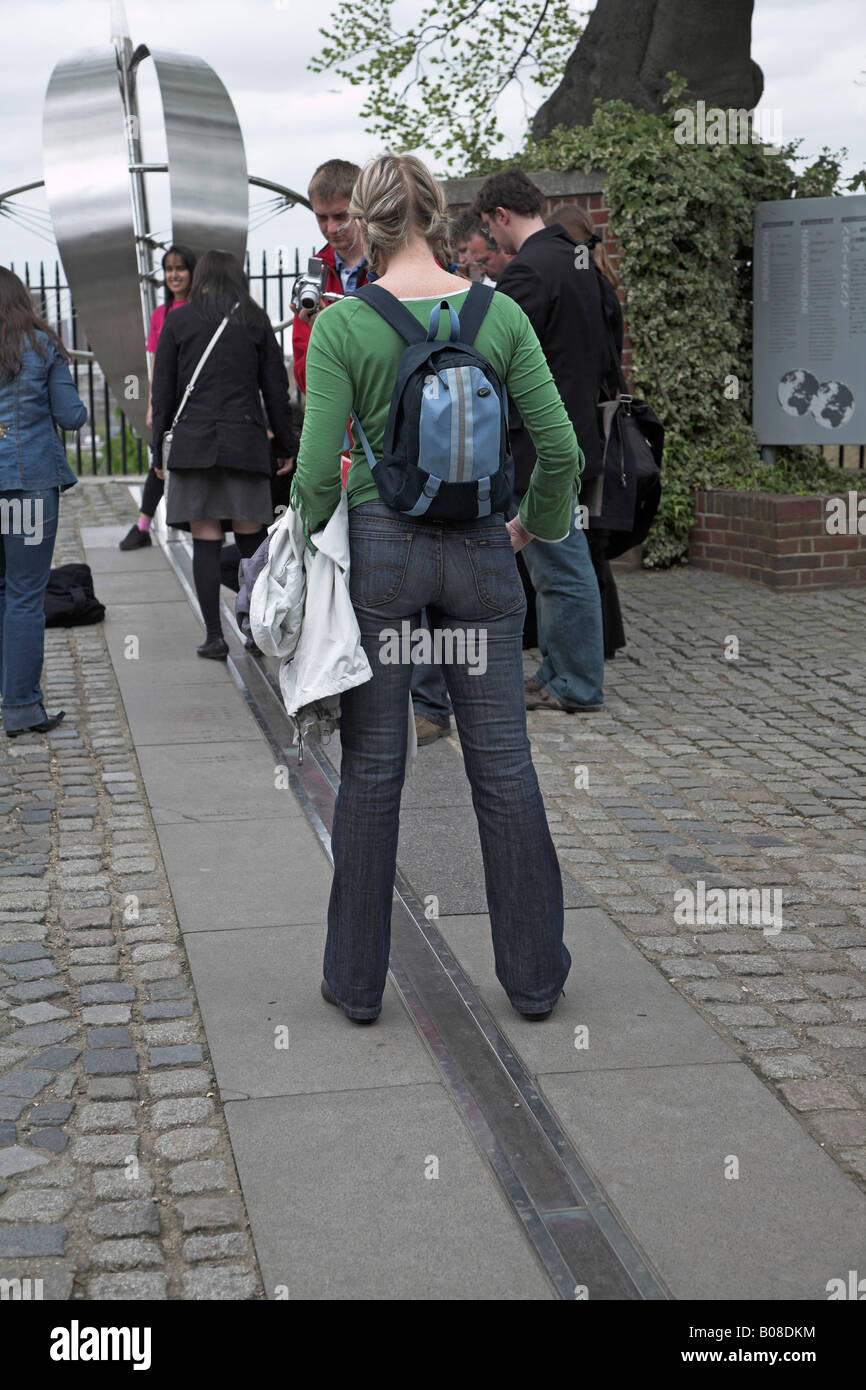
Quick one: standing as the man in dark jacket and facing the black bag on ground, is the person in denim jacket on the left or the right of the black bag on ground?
left

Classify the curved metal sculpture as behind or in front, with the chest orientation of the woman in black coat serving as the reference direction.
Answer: in front

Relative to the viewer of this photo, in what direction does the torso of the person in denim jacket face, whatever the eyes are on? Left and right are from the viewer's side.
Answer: facing away from the viewer and to the right of the viewer

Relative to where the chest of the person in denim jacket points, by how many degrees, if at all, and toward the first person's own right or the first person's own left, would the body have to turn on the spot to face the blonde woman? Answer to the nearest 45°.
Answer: approximately 135° to the first person's own right

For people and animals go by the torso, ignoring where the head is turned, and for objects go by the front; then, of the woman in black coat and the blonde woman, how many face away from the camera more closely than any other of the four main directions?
2

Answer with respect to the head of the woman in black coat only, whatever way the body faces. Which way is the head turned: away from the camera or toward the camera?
away from the camera

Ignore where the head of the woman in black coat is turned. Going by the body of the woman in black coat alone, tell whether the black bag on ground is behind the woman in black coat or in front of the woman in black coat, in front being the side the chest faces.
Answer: in front

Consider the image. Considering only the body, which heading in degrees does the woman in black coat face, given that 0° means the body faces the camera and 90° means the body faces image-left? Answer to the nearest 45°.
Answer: approximately 180°

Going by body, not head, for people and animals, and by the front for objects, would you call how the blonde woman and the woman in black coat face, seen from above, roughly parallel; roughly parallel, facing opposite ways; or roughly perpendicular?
roughly parallel

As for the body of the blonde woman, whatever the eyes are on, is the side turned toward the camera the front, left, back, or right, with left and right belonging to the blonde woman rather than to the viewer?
back

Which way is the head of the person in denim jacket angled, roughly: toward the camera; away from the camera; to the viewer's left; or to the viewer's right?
away from the camera

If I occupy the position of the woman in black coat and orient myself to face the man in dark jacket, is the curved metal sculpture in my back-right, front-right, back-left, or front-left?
back-left

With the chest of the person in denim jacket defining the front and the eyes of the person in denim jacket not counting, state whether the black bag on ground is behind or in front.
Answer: in front

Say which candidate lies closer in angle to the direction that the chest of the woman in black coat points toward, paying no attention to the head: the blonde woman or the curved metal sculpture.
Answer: the curved metal sculpture

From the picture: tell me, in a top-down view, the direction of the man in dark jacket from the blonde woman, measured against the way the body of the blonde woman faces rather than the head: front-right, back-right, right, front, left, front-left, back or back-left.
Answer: front

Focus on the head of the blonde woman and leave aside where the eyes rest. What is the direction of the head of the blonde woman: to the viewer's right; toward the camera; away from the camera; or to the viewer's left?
away from the camera

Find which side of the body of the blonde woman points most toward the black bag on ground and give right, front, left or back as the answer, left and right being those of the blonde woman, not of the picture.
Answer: front

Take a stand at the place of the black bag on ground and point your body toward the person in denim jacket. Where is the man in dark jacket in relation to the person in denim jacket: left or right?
left
